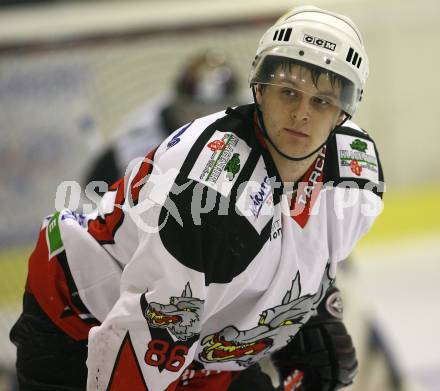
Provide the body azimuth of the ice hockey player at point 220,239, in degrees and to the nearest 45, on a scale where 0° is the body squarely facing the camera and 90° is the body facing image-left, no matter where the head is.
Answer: approximately 315°

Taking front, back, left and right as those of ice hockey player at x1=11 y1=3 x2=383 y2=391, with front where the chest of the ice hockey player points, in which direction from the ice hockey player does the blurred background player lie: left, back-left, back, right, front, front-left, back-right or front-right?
back-left
